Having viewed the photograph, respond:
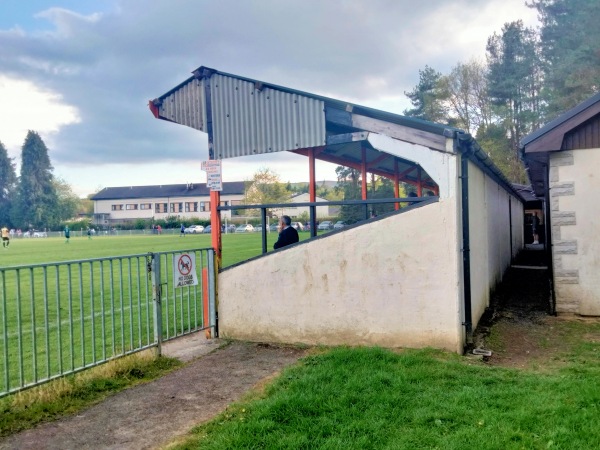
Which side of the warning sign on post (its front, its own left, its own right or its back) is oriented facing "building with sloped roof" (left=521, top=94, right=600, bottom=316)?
left

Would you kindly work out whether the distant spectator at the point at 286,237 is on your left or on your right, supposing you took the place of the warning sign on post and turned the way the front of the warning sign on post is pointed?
on your left

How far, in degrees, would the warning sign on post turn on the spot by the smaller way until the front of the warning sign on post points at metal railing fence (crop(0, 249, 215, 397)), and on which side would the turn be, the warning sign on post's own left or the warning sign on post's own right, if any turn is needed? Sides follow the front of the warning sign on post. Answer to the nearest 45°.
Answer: approximately 45° to the warning sign on post's own right

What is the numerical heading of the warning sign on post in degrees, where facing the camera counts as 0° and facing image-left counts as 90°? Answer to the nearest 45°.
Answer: approximately 0°

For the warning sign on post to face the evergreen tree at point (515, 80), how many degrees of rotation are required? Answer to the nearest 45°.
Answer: approximately 135° to its left

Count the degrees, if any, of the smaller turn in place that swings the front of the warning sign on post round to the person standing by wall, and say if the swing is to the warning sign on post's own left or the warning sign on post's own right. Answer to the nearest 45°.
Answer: approximately 135° to the warning sign on post's own left
